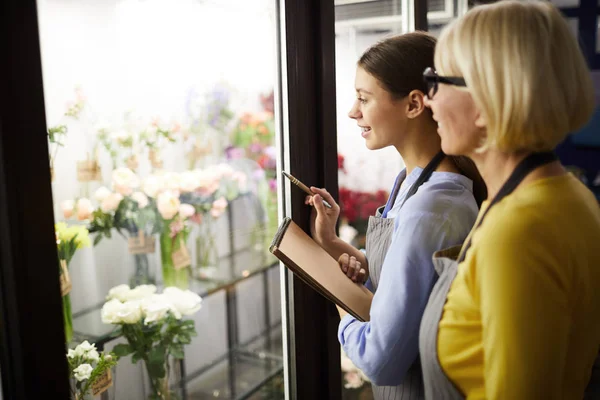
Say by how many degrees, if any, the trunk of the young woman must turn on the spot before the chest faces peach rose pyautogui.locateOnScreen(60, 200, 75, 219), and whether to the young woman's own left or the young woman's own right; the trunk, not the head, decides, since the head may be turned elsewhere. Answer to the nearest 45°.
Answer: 0° — they already face it

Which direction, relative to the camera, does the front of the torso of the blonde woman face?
to the viewer's left

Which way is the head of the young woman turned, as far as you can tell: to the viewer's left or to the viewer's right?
to the viewer's left

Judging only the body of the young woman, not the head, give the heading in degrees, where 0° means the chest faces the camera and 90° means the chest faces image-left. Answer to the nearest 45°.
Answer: approximately 90°

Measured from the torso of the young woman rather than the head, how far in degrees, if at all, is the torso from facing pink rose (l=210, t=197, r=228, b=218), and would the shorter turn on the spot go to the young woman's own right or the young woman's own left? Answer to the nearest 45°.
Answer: approximately 45° to the young woman's own right
